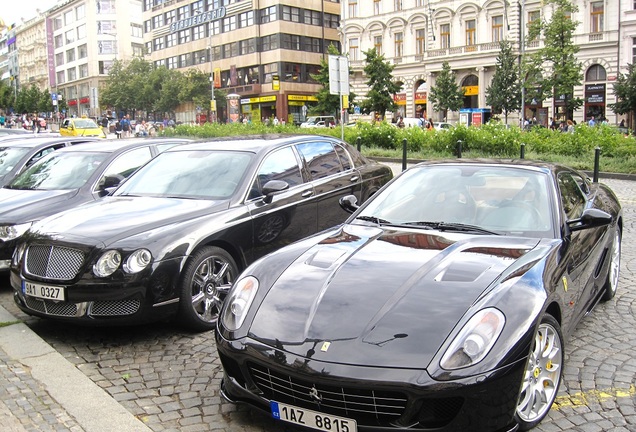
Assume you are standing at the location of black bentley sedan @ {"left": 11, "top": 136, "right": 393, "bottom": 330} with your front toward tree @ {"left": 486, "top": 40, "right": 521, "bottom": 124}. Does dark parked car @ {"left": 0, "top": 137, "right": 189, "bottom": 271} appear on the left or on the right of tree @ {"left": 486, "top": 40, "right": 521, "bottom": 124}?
left

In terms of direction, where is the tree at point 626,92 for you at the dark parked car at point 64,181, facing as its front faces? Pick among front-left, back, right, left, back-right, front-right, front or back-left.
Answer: back

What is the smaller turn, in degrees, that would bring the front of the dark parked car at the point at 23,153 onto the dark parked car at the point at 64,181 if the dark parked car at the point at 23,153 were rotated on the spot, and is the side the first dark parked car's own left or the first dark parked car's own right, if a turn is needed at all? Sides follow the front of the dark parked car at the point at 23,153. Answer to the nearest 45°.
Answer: approximately 45° to the first dark parked car's own left

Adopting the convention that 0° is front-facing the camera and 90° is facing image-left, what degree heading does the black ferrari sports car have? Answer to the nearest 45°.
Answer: approximately 45°

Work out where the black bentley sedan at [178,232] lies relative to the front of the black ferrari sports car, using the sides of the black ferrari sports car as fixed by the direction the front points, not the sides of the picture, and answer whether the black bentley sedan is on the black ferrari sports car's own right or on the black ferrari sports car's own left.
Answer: on the black ferrari sports car's own right

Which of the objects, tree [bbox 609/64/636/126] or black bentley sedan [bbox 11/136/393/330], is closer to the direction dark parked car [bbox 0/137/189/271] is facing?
the black bentley sedan

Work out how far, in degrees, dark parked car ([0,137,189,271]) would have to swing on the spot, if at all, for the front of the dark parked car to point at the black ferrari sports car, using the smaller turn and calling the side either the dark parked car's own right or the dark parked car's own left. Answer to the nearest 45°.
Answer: approximately 45° to the dark parked car's own left

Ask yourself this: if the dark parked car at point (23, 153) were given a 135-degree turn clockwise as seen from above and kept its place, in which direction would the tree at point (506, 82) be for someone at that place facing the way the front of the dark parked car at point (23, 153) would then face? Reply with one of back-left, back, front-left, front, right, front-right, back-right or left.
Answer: front-right

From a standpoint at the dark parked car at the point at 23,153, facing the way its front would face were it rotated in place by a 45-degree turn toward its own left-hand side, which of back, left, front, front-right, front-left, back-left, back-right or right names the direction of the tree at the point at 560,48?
back-left

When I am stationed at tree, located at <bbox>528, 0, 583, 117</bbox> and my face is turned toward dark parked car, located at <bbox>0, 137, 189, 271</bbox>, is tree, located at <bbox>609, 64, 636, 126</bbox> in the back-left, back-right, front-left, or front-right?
back-left

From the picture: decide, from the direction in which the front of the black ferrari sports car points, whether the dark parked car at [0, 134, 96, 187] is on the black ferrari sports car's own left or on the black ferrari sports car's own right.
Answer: on the black ferrari sports car's own right

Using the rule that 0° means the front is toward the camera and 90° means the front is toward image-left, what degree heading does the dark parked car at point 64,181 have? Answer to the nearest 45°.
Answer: approximately 45°
